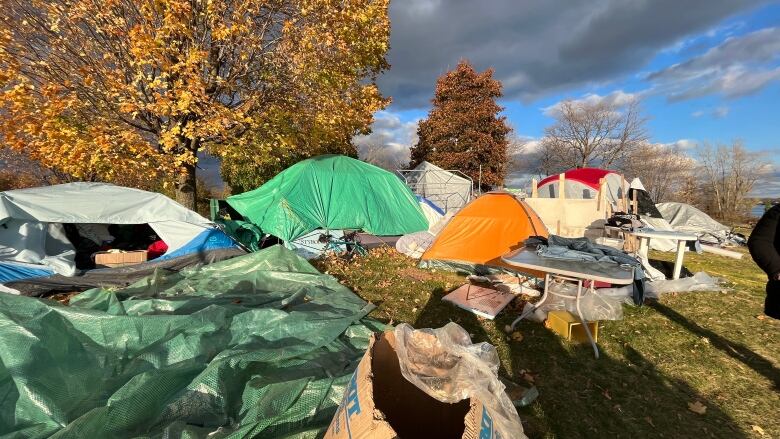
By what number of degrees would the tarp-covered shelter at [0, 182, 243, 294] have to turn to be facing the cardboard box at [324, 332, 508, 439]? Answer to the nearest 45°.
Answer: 0° — it already faces it

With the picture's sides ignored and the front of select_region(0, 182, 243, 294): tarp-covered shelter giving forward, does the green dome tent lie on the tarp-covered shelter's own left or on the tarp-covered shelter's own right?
on the tarp-covered shelter's own left

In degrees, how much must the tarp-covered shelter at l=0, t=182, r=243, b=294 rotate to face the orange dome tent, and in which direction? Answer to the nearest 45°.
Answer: approximately 45° to its left

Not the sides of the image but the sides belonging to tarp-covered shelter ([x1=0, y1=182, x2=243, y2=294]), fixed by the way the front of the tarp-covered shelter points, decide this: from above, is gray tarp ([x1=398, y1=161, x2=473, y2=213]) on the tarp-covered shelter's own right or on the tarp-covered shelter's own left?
on the tarp-covered shelter's own left

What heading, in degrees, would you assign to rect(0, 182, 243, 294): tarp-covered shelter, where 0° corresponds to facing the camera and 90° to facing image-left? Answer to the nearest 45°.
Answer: approximately 0°

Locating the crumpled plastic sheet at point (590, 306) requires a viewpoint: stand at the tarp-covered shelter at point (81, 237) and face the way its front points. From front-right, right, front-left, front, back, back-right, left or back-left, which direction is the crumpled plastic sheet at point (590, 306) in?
front-left

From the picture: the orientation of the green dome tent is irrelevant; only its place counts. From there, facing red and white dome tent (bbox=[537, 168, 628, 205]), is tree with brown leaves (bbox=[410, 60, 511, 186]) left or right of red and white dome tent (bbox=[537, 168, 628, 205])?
left

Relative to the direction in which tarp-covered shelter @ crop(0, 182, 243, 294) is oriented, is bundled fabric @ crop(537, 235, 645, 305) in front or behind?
in front

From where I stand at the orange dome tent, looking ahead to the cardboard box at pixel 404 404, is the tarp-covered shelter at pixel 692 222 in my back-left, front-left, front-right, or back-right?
back-left

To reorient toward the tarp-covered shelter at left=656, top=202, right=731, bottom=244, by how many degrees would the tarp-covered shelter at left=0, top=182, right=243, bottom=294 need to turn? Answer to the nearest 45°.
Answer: approximately 90° to its left

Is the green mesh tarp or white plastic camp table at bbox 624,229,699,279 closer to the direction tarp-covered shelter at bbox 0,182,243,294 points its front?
the green mesh tarp
